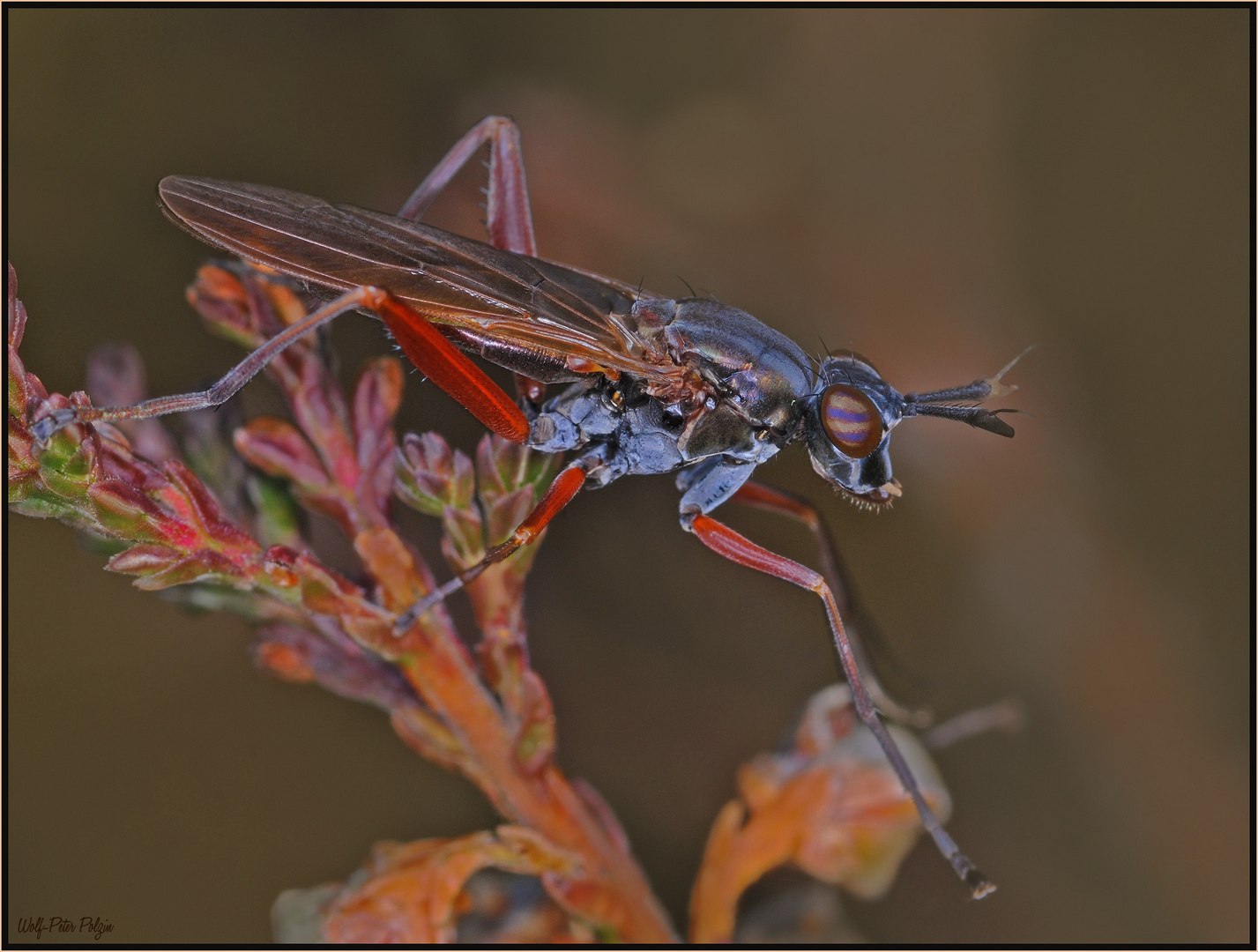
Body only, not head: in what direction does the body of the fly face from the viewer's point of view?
to the viewer's right
